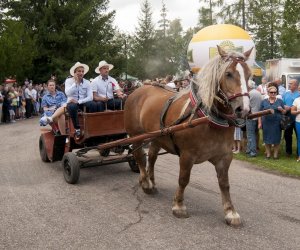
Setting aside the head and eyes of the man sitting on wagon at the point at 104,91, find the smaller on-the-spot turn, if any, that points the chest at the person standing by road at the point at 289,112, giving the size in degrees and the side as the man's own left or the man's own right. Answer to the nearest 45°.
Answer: approximately 45° to the man's own left

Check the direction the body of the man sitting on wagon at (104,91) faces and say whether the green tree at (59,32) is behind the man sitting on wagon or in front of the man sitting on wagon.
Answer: behind

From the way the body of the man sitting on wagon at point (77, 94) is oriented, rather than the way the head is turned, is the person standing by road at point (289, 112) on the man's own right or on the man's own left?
on the man's own left

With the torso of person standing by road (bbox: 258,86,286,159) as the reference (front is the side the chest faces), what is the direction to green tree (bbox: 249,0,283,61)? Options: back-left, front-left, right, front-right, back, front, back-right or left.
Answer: back

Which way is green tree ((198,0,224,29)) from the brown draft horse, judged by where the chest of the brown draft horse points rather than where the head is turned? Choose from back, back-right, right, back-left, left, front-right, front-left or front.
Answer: back-left

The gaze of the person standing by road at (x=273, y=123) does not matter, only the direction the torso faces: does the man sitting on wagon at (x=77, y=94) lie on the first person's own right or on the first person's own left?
on the first person's own right

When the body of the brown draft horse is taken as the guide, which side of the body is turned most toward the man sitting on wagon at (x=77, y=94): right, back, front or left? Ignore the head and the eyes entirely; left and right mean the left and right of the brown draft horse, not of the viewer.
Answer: back

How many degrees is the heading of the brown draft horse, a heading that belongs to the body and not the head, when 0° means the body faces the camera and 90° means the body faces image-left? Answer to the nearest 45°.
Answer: approximately 315°

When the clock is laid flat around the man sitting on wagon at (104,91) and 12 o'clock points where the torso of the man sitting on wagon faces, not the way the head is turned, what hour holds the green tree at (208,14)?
The green tree is roughly at 8 o'clock from the man sitting on wagon.

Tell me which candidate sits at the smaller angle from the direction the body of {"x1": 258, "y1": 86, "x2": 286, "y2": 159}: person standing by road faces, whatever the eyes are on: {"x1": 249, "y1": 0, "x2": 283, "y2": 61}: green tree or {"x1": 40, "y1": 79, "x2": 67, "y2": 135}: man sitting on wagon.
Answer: the man sitting on wagon

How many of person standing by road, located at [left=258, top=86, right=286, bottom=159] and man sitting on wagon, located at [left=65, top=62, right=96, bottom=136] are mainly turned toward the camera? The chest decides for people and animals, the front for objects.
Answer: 2

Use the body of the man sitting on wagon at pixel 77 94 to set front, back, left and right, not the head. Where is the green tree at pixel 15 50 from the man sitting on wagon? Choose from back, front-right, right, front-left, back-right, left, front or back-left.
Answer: back

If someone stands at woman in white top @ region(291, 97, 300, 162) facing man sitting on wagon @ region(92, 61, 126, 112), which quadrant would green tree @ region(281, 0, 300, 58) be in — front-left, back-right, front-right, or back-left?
back-right

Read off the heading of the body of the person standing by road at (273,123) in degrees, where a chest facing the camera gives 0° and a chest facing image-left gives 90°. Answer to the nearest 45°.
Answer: approximately 0°
